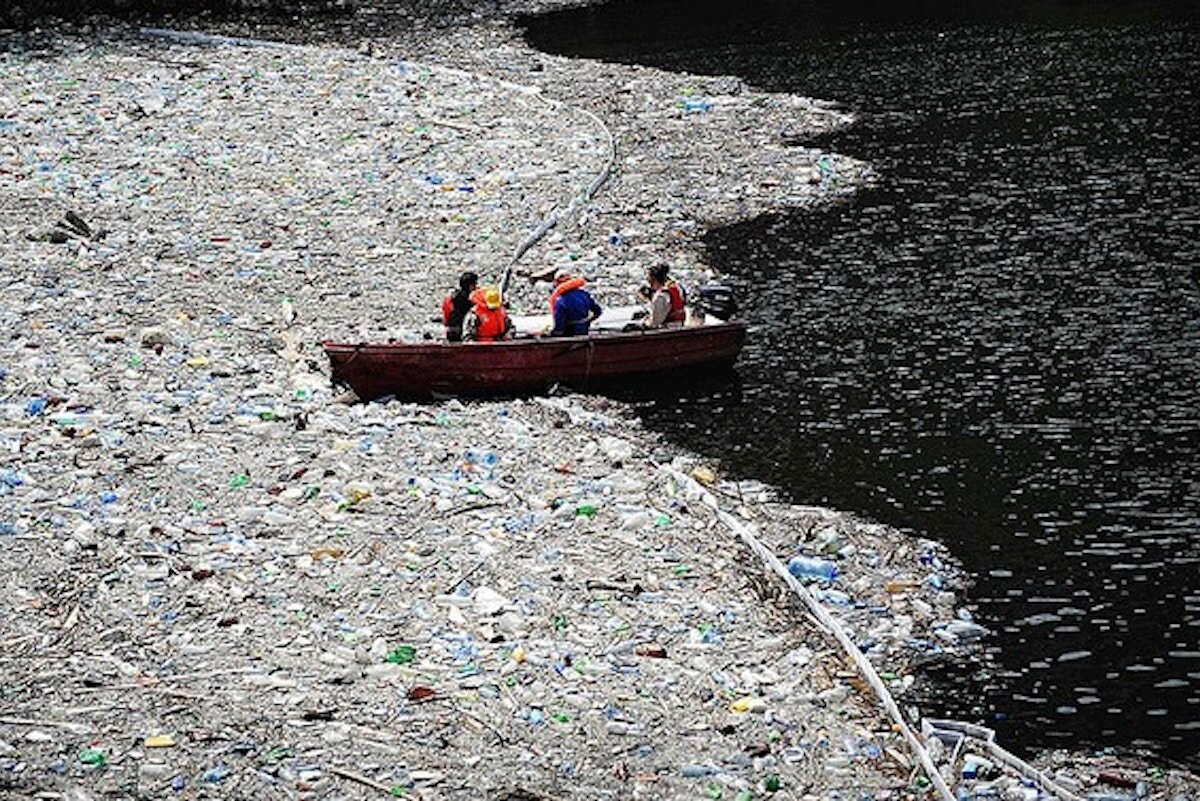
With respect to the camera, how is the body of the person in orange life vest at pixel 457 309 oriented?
to the viewer's right

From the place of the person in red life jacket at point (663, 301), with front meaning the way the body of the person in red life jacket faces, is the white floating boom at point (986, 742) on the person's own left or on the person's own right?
on the person's own left

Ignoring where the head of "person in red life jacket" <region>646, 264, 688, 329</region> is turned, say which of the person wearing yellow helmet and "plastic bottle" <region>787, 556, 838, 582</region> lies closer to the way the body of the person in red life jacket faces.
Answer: the person wearing yellow helmet

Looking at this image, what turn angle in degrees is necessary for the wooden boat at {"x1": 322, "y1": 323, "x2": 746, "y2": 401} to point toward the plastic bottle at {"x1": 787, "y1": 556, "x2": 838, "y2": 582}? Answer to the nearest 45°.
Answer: approximately 135° to its left

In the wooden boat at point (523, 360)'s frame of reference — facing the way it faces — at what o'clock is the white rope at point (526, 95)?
The white rope is roughly at 3 o'clock from the wooden boat.

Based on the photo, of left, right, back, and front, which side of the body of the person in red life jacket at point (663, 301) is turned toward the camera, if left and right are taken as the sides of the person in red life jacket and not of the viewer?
left

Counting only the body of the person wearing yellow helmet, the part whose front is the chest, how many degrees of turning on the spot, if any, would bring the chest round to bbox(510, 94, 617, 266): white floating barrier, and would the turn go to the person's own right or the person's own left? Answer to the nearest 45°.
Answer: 0° — they already face it

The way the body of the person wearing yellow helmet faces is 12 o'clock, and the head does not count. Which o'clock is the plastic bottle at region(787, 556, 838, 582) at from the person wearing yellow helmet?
The plastic bottle is roughly at 5 o'clock from the person wearing yellow helmet.

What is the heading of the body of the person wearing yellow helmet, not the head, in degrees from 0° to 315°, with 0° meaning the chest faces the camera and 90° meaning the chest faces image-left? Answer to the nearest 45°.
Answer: approximately 180°

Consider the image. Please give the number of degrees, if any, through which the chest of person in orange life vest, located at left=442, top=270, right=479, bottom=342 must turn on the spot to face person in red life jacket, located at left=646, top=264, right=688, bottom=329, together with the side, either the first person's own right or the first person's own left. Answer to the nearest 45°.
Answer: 0° — they already face them

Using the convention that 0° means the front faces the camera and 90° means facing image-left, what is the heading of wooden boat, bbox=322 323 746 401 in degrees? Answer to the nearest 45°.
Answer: approximately 90°
